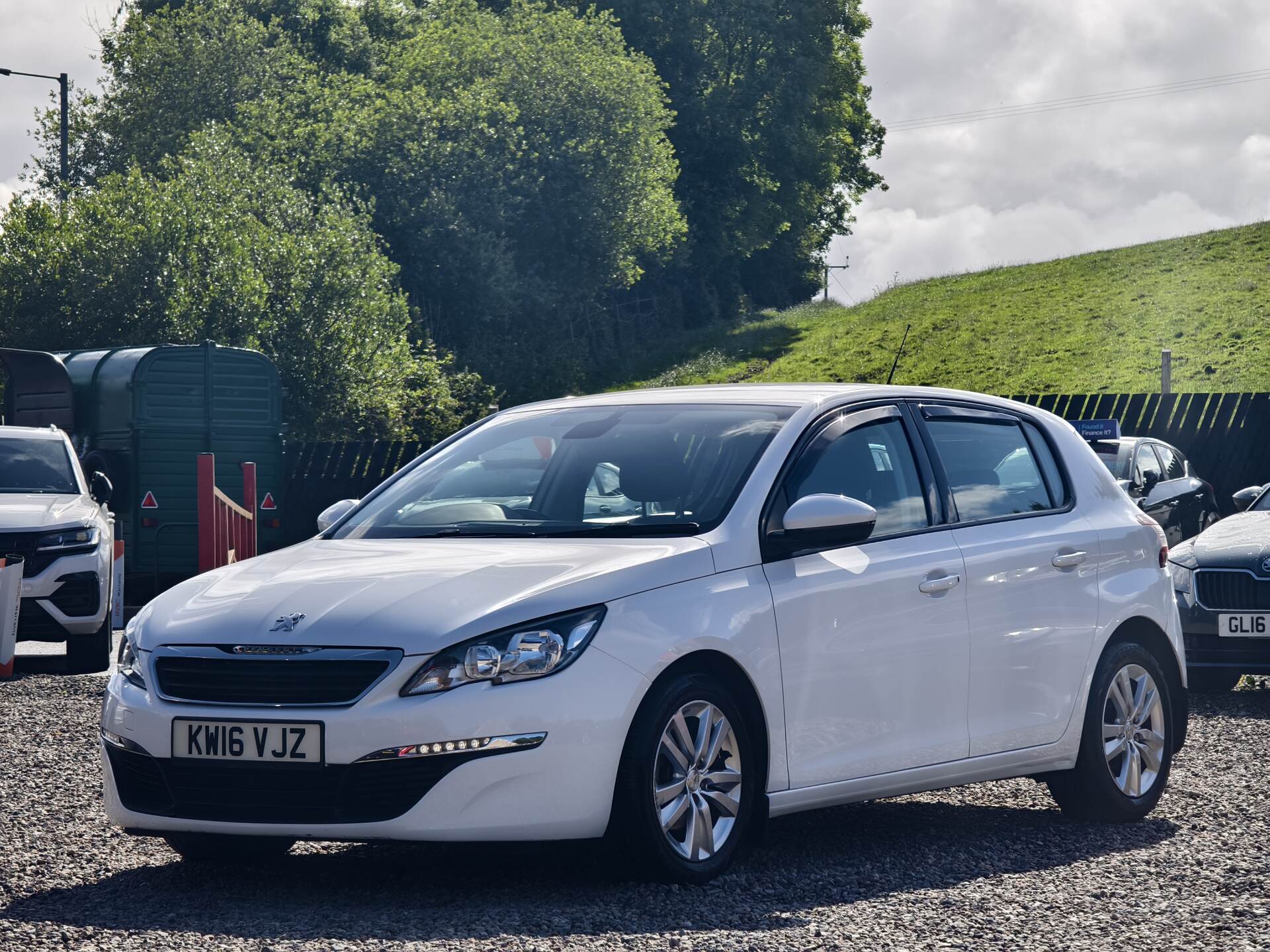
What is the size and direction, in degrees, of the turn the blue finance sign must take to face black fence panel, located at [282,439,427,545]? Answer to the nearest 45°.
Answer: approximately 135° to its right

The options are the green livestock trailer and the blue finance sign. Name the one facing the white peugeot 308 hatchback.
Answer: the blue finance sign

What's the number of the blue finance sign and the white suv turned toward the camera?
2

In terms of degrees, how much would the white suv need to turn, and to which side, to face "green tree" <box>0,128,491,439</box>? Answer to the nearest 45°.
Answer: approximately 180°

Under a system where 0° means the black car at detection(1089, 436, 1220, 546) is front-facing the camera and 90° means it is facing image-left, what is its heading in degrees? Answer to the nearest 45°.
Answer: approximately 45°

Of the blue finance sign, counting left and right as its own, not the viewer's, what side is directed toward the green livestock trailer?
right

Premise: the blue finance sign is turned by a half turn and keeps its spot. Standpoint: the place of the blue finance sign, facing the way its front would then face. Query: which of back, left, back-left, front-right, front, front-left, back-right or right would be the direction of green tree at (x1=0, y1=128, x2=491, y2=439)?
front-left

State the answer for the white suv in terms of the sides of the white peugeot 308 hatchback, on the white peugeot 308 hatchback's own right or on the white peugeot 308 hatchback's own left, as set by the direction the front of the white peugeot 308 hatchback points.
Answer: on the white peugeot 308 hatchback's own right

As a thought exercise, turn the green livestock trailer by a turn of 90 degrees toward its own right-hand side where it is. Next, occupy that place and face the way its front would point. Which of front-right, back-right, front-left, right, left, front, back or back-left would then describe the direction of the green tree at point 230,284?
front-left

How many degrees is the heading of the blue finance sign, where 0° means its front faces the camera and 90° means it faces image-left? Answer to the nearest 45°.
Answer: approximately 0°

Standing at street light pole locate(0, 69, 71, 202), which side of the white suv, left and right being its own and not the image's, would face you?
back

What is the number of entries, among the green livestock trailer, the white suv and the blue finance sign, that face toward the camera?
2

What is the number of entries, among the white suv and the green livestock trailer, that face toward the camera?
1

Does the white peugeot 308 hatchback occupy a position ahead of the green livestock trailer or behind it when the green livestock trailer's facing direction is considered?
behind
